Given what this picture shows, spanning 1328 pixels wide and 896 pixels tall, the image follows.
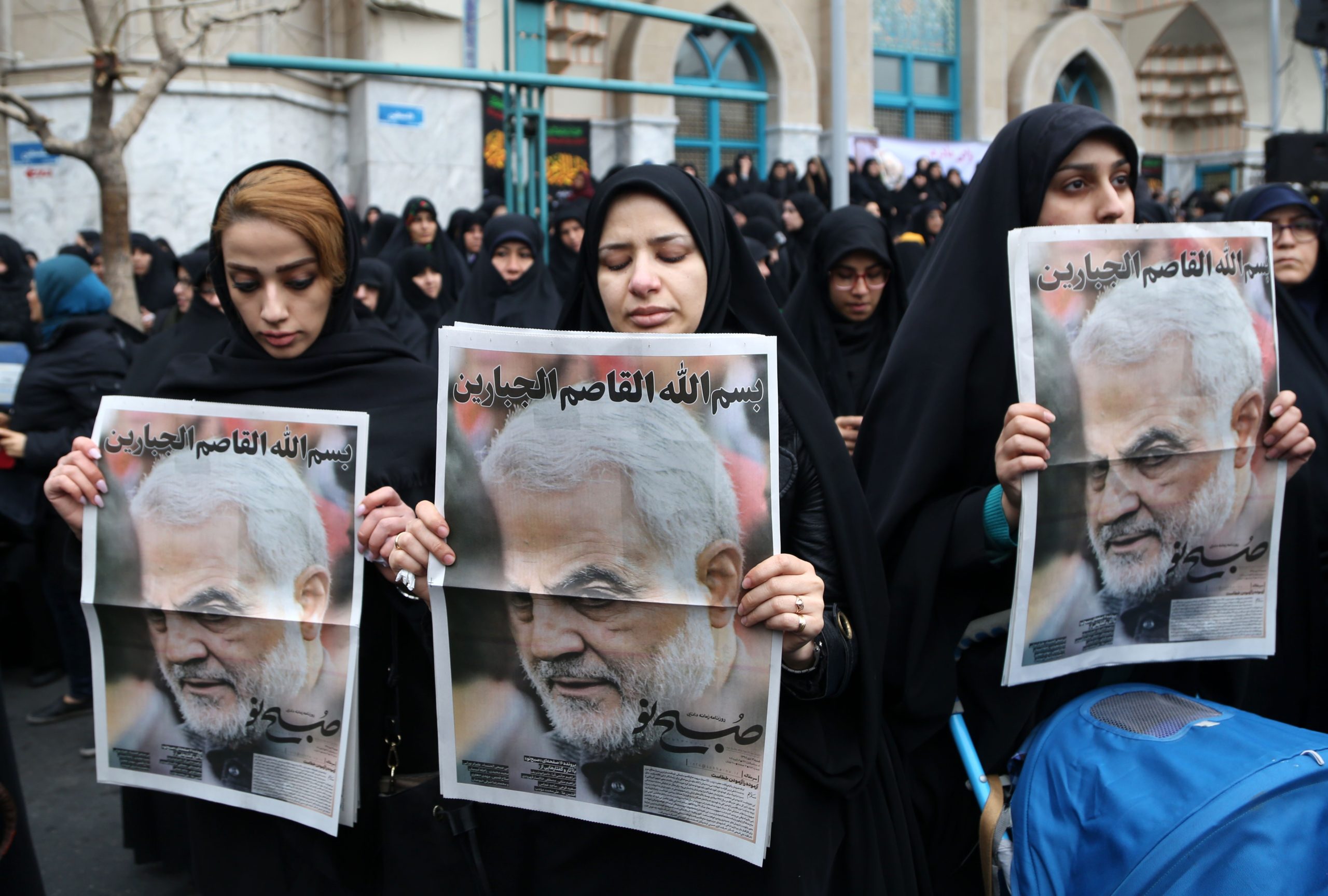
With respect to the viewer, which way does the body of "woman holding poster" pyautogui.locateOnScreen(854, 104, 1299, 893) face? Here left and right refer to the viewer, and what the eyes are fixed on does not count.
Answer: facing the viewer and to the right of the viewer

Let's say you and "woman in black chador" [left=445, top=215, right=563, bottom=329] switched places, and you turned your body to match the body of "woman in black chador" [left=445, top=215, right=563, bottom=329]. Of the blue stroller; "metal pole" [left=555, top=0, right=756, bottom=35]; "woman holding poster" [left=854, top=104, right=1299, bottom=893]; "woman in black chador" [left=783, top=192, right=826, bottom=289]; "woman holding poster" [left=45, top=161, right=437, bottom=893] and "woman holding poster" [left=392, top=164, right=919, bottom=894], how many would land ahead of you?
4

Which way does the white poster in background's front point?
toward the camera

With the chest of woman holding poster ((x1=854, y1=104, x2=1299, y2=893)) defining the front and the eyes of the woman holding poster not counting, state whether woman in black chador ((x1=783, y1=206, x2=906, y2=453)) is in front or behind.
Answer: behind

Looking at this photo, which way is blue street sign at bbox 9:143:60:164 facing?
toward the camera

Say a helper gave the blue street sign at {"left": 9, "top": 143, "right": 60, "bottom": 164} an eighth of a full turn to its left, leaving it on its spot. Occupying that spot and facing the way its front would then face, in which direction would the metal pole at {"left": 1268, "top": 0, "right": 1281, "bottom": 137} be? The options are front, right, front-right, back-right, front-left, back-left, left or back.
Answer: front-left

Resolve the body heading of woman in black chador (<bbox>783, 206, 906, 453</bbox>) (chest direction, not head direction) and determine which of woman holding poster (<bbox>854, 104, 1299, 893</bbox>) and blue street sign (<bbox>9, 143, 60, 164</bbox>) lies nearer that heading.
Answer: the woman holding poster

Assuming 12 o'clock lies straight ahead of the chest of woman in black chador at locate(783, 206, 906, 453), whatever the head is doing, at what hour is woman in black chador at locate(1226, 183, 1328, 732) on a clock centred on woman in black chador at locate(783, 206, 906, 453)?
woman in black chador at locate(1226, 183, 1328, 732) is roughly at 11 o'clock from woman in black chador at locate(783, 206, 906, 453).

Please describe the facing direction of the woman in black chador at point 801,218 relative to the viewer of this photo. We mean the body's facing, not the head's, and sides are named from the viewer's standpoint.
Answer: facing the viewer and to the left of the viewer

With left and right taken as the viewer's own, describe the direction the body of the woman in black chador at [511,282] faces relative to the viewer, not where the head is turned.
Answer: facing the viewer

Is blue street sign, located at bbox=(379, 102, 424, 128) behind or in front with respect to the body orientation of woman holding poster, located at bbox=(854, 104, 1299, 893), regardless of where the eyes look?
behind

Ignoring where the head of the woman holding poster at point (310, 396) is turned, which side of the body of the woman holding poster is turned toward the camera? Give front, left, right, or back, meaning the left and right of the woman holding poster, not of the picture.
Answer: front
